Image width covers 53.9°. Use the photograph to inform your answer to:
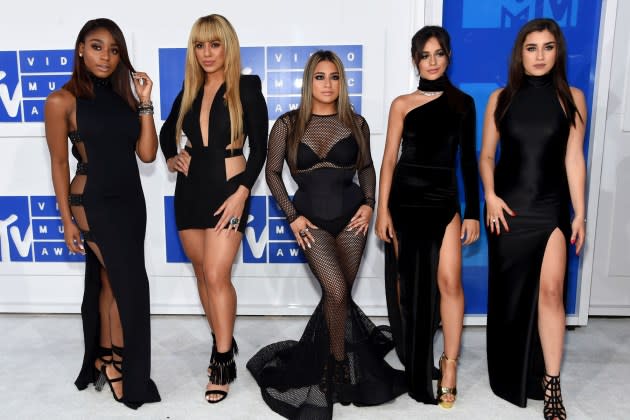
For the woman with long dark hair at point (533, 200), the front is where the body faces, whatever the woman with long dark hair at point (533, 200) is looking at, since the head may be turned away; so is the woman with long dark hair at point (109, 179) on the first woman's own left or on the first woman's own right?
on the first woman's own right

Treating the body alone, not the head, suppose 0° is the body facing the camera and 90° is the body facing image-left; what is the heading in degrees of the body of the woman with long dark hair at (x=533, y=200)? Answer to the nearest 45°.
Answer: approximately 0°

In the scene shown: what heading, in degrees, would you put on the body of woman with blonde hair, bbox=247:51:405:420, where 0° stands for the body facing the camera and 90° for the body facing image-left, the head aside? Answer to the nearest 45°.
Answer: approximately 0°

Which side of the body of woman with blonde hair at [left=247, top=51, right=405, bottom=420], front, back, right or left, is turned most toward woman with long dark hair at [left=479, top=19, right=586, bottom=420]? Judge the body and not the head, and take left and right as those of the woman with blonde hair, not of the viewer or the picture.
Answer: left

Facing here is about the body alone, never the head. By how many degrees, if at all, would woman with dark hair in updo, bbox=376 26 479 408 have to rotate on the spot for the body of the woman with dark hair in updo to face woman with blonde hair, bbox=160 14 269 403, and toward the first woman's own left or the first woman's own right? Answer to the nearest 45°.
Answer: approximately 90° to the first woman's own right

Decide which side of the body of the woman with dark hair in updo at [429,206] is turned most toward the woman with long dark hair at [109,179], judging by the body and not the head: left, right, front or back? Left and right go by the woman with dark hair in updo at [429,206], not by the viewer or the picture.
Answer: right
